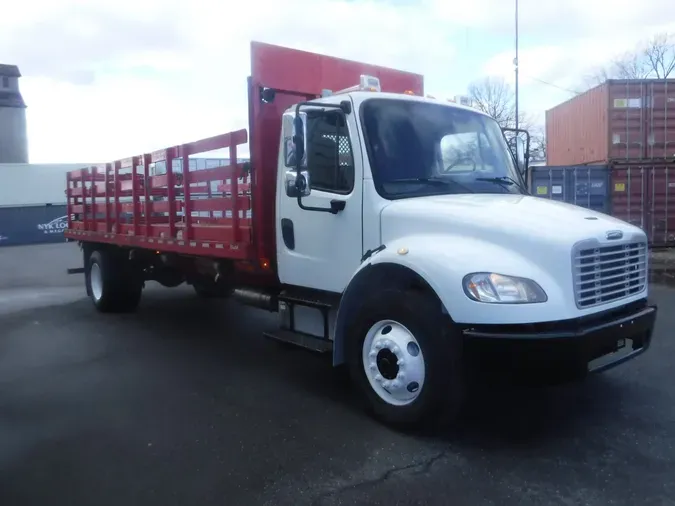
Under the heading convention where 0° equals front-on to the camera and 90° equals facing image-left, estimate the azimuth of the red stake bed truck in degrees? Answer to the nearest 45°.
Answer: approximately 315°

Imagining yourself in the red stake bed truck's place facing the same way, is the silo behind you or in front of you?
behind

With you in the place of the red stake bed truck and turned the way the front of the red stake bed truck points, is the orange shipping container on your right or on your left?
on your left
